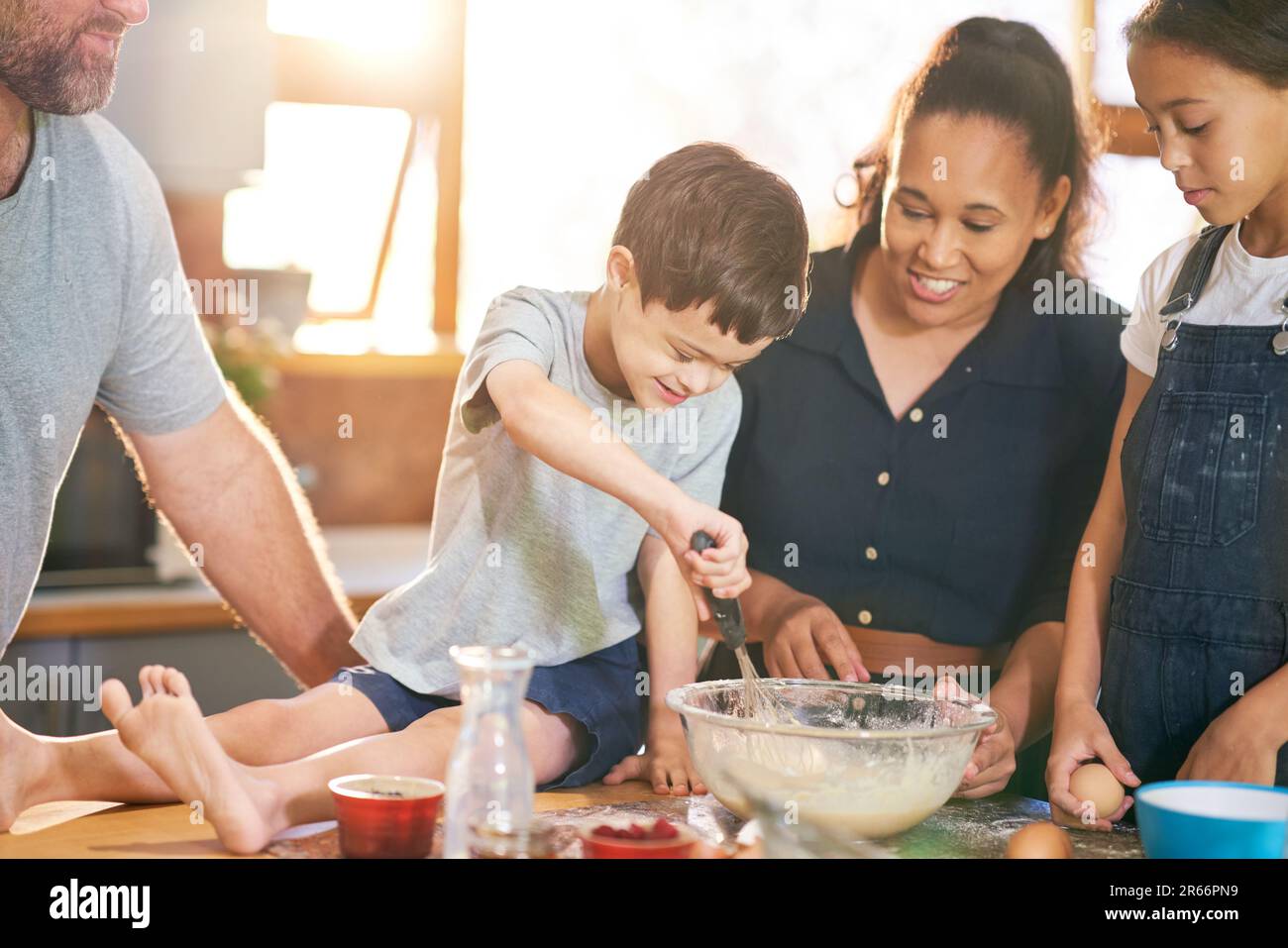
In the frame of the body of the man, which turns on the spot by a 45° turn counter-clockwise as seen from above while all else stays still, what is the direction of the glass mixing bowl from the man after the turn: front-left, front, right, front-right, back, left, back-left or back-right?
front-right

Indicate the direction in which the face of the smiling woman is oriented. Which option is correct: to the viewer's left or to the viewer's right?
to the viewer's left

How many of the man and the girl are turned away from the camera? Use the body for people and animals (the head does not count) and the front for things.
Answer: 0

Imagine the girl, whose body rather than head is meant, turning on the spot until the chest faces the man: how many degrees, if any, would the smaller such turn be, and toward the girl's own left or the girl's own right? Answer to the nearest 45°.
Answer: approximately 45° to the girl's own right

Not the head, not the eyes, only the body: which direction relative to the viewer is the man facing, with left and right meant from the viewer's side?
facing the viewer and to the right of the viewer
